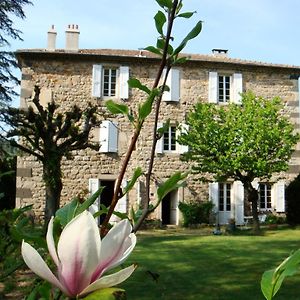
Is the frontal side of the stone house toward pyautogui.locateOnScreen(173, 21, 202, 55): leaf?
yes

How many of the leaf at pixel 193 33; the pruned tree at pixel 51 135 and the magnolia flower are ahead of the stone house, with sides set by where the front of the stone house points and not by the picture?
3

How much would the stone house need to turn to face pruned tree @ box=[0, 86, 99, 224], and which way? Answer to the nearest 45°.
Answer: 0° — it already faces it

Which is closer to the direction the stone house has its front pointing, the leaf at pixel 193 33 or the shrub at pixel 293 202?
the leaf

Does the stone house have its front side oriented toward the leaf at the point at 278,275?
yes

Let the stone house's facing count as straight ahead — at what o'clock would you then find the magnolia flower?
The magnolia flower is roughly at 12 o'clock from the stone house.

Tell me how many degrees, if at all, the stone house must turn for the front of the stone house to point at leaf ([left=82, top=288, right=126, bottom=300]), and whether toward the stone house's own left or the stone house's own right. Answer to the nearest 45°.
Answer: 0° — it already faces it

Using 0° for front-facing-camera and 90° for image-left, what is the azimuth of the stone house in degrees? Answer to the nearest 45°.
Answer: approximately 0°

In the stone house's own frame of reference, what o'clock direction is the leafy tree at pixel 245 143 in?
The leafy tree is roughly at 10 o'clock from the stone house.

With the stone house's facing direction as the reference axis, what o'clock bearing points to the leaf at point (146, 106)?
The leaf is roughly at 12 o'clock from the stone house.

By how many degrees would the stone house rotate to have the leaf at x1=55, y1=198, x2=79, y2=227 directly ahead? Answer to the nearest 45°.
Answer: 0° — it already faces it
